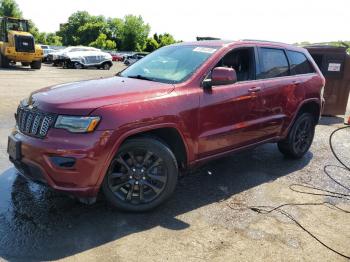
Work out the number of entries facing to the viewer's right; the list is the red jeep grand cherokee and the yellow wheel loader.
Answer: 0

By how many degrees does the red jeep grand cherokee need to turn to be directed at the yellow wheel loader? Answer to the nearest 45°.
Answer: approximately 90° to its right

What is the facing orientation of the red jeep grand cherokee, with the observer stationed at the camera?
facing the viewer and to the left of the viewer

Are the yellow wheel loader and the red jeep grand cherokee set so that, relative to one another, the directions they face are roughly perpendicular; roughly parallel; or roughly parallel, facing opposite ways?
roughly perpendicular
